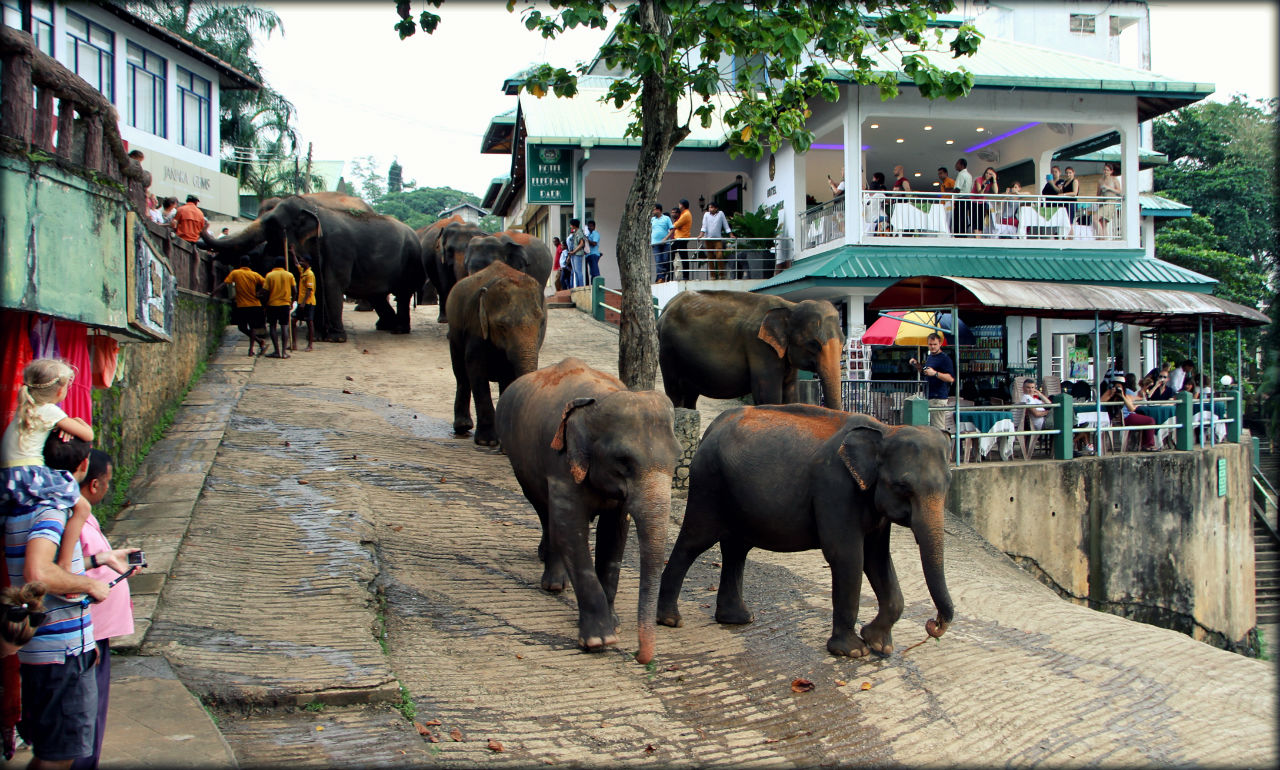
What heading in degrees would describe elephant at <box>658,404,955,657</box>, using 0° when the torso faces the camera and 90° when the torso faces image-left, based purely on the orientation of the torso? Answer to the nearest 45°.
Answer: approximately 315°

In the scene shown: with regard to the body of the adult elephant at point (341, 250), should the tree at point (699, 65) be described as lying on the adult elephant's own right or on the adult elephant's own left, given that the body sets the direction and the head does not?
on the adult elephant's own left

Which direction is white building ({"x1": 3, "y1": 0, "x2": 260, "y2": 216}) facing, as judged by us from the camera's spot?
facing the viewer and to the right of the viewer

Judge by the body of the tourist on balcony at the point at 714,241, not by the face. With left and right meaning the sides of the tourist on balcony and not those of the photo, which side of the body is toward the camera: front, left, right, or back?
front

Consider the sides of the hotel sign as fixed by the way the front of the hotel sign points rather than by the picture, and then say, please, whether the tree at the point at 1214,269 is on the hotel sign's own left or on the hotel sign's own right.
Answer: on the hotel sign's own left

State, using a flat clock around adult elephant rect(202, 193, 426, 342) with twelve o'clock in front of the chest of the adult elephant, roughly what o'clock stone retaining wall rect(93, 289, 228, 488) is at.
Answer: The stone retaining wall is roughly at 11 o'clock from the adult elephant.

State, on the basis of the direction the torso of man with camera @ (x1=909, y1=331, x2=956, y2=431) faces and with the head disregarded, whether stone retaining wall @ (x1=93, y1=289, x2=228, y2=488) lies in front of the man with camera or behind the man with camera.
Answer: in front

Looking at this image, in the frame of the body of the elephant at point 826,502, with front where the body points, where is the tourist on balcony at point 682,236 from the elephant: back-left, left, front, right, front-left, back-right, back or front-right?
back-left

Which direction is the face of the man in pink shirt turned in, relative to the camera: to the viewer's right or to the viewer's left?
to the viewer's right

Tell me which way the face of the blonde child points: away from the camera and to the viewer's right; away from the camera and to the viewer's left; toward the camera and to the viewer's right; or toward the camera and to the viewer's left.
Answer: away from the camera and to the viewer's right

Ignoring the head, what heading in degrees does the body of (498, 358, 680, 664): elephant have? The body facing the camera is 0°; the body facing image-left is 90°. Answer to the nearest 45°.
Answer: approximately 315°

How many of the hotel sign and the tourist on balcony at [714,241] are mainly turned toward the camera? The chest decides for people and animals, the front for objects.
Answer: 2

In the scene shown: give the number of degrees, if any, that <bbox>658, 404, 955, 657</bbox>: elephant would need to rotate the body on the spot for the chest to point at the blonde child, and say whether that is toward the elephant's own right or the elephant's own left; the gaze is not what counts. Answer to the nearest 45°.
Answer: approximately 90° to the elephant's own right

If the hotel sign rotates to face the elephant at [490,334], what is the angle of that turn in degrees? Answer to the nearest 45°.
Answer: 0° — it already faces it

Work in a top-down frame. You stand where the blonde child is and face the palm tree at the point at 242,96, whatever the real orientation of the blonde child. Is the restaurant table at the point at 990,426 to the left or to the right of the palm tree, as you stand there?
right
